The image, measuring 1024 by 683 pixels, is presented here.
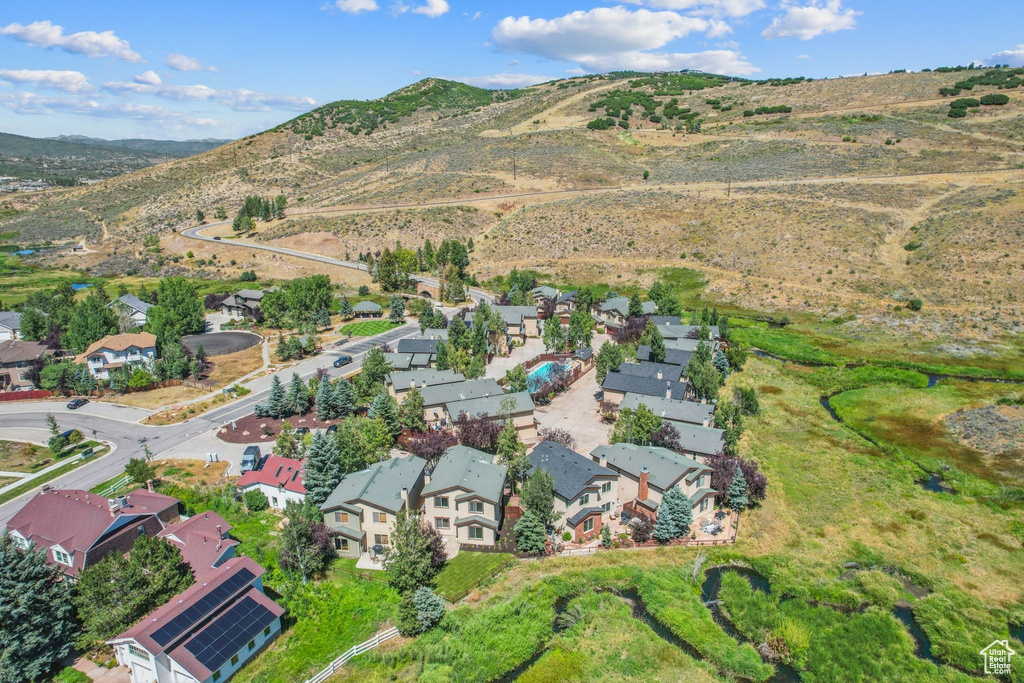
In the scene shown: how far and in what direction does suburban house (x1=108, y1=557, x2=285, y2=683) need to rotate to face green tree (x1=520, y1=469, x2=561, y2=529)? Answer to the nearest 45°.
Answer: approximately 135° to its left

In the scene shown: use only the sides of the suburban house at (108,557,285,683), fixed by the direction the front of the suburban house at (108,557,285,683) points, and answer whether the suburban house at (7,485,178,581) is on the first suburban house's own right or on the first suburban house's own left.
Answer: on the first suburban house's own right

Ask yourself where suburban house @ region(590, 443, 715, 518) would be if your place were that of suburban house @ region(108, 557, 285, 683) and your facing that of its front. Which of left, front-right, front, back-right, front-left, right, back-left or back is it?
back-left

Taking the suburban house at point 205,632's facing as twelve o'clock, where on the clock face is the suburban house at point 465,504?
the suburban house at point 465,504 is roughly at 7 o'clock from the suburban house at point 205,632.

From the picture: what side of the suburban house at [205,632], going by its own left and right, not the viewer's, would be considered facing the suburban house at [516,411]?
back

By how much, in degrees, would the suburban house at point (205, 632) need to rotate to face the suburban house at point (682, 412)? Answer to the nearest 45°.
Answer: approximately 135° to its left

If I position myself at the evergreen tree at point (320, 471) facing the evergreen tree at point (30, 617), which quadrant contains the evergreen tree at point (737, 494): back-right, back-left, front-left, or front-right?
back-left

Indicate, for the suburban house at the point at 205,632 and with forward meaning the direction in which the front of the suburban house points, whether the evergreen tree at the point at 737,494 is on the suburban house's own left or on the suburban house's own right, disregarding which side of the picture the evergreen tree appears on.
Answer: on the suburban house's own left

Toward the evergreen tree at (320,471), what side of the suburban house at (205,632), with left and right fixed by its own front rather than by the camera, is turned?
back

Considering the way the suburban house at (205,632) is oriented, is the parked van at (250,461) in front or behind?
behind

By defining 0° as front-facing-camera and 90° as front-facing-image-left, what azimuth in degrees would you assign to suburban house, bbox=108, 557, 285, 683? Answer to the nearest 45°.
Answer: approximately 45°

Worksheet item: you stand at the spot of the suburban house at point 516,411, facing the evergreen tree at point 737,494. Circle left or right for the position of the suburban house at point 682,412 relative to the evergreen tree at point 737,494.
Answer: left
